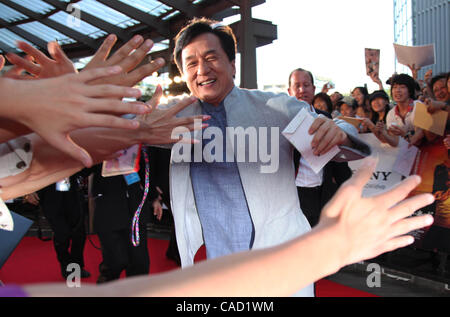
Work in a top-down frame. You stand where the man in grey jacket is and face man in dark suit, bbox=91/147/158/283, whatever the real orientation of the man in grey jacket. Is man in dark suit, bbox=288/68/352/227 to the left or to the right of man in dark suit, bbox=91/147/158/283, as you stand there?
right

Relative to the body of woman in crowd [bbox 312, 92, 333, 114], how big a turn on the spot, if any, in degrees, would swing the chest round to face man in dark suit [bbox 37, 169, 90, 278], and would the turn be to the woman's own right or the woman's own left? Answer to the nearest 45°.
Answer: approximately 45° to the woman's own right

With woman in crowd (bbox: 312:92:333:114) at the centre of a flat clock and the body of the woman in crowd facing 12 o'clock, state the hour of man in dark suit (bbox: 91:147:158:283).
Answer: The man in dark suit is roughly at 12 o'clock from the woman in crowd.

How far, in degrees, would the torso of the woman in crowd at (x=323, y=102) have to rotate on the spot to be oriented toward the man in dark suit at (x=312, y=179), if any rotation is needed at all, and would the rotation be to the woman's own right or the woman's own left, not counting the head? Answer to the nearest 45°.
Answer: approximately 45° to the woman's own left

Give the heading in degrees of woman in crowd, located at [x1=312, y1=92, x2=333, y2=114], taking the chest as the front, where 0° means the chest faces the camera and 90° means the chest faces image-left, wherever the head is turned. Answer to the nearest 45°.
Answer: approximately 45°
